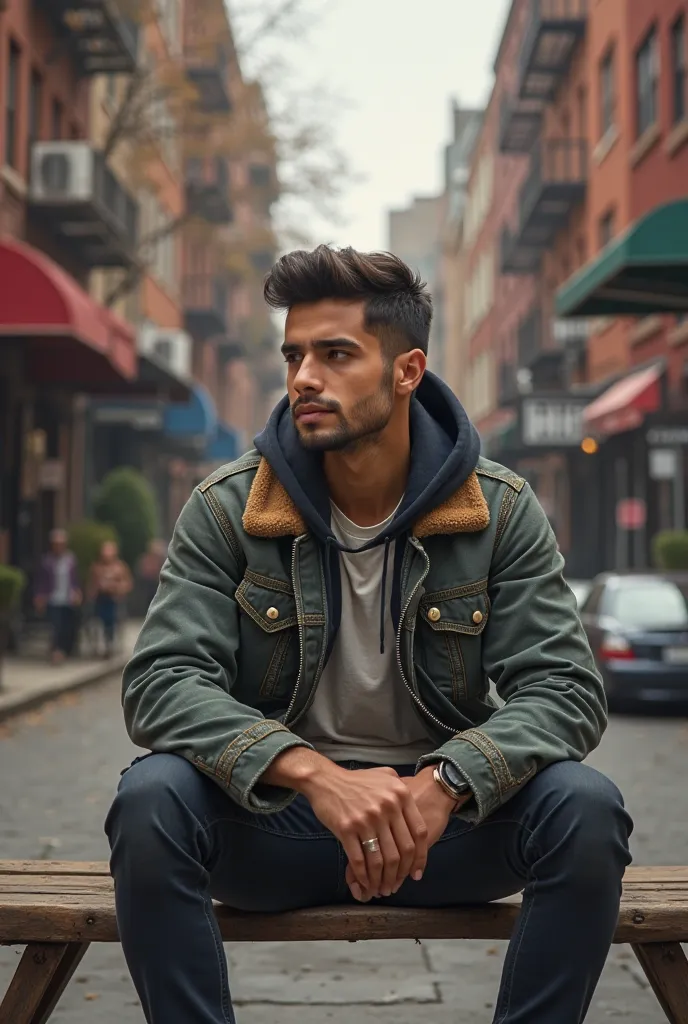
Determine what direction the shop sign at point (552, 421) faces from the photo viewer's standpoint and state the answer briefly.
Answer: facing the viewer

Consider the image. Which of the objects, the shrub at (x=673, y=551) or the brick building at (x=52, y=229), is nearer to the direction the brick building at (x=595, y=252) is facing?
the brick building

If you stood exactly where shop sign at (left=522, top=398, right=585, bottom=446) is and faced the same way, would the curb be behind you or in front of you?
in front

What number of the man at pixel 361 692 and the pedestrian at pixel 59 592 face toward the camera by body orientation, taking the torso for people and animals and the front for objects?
2

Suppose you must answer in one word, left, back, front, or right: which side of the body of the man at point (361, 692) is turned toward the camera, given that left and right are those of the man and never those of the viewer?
front

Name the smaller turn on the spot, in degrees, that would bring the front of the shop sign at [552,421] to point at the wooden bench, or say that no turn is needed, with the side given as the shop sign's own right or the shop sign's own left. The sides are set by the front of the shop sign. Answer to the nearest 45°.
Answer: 0° — it already faces it

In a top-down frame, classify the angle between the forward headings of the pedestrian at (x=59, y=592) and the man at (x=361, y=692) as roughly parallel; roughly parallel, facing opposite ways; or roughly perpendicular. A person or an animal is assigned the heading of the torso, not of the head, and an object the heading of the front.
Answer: roughly parallel

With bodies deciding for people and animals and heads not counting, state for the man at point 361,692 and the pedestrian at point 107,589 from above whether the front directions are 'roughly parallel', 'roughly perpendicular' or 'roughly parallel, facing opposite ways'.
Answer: roughly parallel

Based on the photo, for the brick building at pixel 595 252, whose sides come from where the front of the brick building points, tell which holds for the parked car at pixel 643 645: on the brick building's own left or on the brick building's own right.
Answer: on the brick building's own left

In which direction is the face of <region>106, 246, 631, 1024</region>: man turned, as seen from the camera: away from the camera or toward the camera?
toward the camera

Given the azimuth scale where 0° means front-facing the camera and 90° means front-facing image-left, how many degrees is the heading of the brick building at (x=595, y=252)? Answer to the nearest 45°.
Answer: approximately 90°

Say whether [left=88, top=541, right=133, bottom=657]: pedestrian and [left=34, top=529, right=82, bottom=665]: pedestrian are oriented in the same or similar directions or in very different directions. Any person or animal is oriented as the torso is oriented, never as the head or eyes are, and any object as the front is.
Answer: same or similar directions
